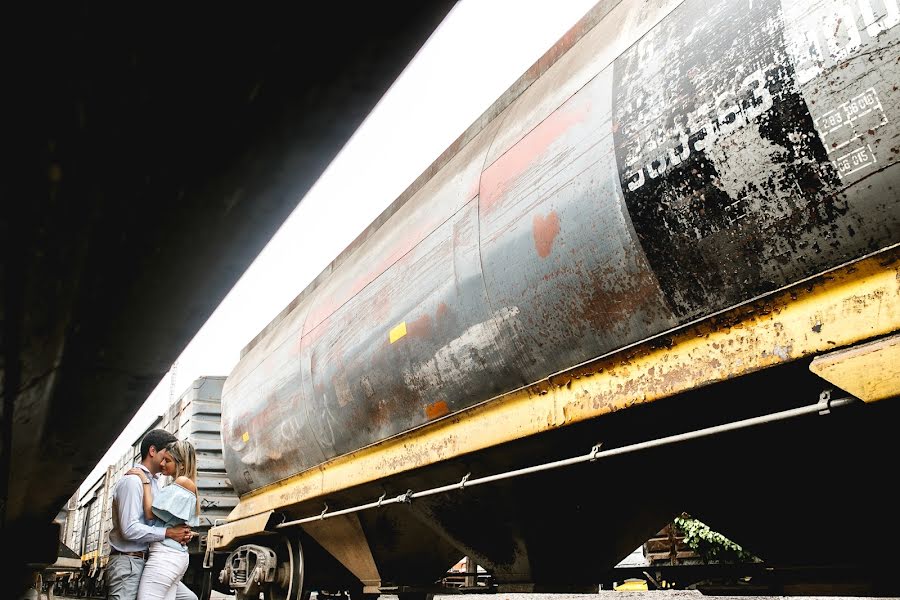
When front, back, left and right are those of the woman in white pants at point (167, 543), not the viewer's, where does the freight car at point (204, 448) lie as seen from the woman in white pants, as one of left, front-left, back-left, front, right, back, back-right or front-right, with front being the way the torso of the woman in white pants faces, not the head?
right

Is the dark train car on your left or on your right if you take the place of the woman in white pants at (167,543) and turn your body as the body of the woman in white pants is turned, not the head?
on your left

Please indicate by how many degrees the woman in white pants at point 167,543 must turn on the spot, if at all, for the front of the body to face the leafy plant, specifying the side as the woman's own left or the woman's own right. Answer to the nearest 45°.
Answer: approximately 135° to the woman's own right

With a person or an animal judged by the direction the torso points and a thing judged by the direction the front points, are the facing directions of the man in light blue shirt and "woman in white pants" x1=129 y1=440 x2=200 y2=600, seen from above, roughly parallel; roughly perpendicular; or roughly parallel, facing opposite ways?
roughly parallel, facing opposite ways

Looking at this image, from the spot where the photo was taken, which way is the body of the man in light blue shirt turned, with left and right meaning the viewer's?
facing to the right of the viewer

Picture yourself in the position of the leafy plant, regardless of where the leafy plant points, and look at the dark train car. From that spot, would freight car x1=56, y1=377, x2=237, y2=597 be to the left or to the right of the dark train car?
right

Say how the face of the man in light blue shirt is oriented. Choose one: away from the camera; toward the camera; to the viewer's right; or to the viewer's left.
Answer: to the viewer's right

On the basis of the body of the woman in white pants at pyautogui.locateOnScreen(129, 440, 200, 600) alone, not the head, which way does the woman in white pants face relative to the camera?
to the viewer's left

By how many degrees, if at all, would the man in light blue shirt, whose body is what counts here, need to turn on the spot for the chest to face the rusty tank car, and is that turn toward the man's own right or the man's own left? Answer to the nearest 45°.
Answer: approximately 45° to the man's own right
